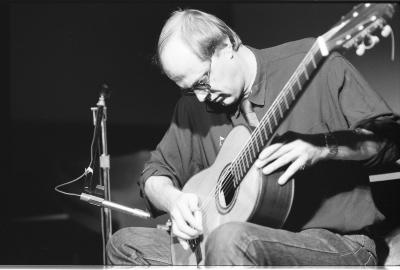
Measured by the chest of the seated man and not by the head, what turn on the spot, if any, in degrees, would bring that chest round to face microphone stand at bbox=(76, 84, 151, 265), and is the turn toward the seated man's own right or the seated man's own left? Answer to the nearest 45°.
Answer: approximately 90° to the seated man's own right

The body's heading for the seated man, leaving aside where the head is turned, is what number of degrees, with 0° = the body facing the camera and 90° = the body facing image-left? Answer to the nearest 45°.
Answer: approximately 45°

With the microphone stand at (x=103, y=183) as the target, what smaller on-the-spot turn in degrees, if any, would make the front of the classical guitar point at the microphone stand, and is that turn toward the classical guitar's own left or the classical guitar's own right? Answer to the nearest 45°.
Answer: approximately 90° to the classical guitar's own right
